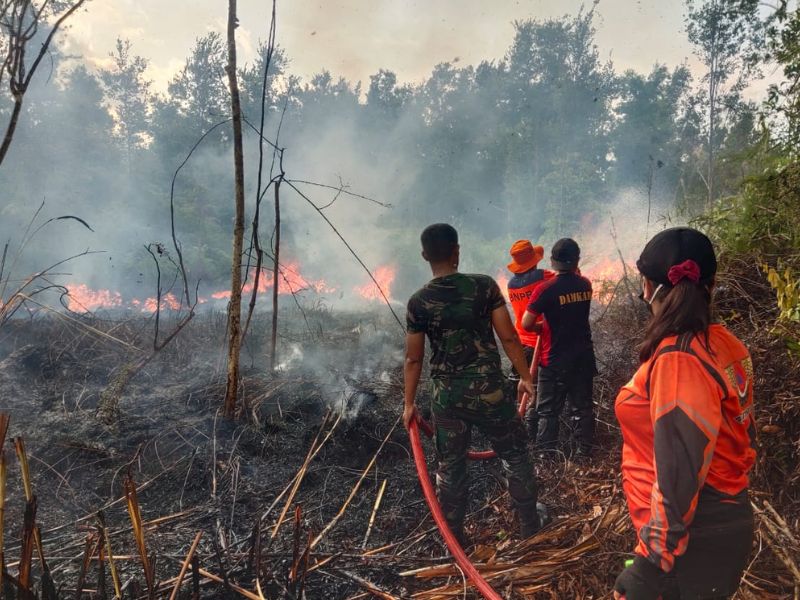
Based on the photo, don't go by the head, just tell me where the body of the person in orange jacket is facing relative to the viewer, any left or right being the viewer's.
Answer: facing away from the viewer and to the left of the viewer

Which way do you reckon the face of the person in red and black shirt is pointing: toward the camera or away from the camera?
away from the camera

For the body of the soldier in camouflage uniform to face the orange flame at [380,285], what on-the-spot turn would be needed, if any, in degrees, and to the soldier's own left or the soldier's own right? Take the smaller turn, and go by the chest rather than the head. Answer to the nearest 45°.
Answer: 0° — they already face it

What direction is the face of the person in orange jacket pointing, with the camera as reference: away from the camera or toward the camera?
away from the camera

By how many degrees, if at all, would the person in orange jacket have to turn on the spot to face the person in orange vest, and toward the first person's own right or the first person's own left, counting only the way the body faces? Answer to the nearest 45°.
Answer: approximately 45° to the first person's own right

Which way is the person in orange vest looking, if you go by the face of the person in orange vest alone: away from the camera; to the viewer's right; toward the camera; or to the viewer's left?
away from the camera

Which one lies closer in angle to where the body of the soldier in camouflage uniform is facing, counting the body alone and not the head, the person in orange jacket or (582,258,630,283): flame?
the flame

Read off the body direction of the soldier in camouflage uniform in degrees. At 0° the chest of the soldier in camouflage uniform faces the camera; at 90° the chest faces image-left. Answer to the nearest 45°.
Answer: approximately 180°

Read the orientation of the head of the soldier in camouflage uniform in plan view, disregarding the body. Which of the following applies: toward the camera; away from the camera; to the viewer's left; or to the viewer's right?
away from the camera
